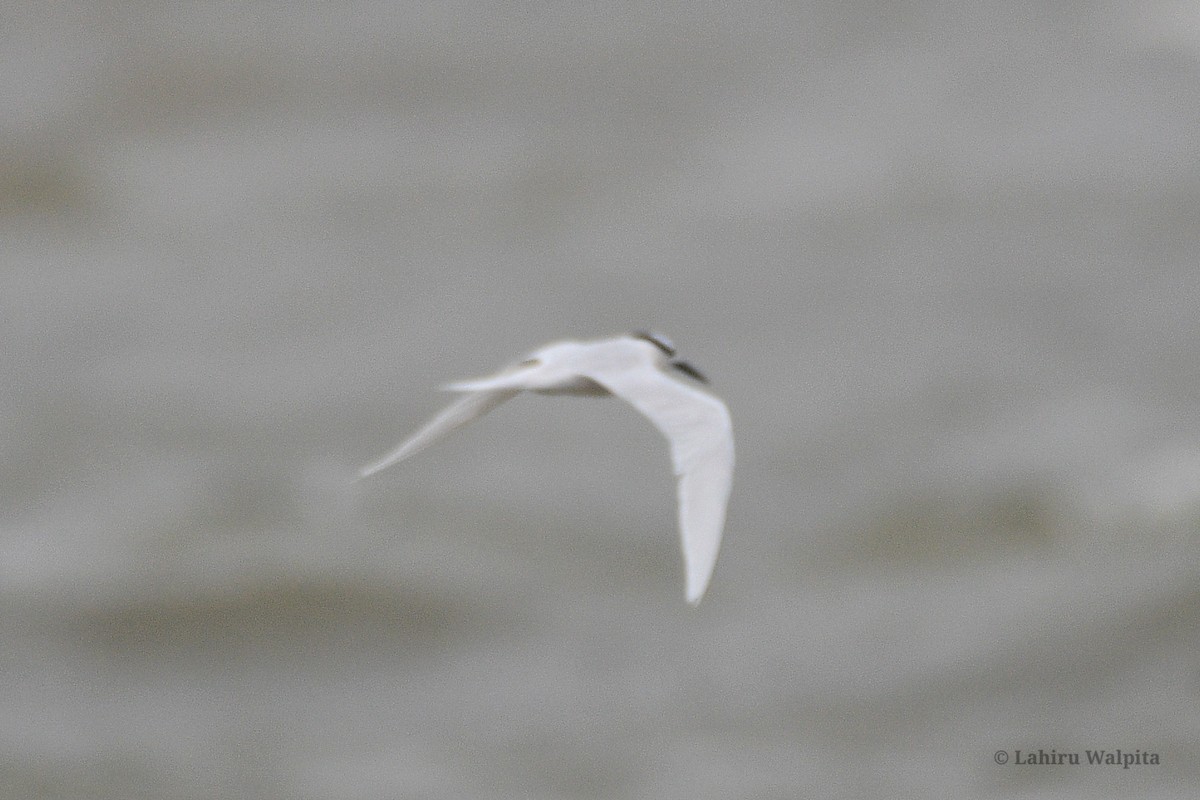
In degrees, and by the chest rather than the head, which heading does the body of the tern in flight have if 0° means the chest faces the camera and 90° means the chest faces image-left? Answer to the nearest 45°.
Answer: approximately 225°
